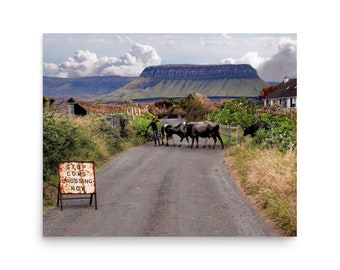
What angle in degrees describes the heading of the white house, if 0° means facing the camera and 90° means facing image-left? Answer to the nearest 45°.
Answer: approximately 0°

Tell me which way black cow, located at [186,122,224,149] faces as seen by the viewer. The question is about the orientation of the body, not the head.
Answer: to the viewer's left

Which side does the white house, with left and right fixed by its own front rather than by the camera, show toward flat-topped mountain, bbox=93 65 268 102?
right

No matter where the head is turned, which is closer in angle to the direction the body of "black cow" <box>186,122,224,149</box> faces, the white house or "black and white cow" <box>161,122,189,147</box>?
the black and white cow
